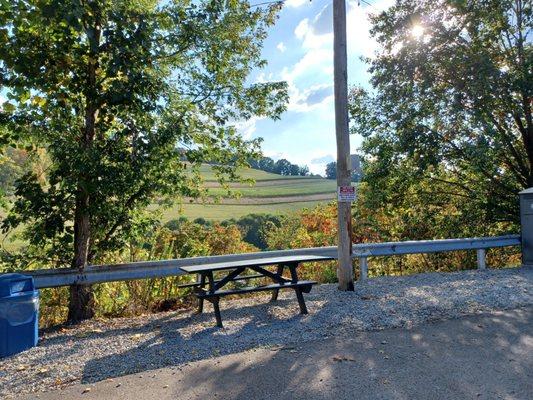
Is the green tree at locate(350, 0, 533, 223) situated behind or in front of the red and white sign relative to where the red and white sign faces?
behind

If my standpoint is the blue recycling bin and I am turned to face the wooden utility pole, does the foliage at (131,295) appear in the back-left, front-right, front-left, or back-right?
front-left

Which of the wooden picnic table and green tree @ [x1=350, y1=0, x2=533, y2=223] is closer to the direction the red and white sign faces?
the wooden picnic table

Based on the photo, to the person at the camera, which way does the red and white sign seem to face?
facing the viewer

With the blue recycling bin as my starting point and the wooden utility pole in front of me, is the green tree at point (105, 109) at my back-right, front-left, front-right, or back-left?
front-left

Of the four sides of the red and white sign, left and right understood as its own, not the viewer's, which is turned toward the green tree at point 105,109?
right

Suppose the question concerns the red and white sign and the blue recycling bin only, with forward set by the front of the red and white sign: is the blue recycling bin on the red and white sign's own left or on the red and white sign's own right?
on the red and white sign's own right

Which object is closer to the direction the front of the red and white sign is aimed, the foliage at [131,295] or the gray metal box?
the foliage

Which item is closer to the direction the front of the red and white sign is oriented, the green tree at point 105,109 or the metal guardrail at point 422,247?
the green tree

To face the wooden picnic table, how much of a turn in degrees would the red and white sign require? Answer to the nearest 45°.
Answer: approximately 45° to its right

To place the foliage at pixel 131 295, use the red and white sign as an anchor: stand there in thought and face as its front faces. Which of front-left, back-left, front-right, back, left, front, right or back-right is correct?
right
